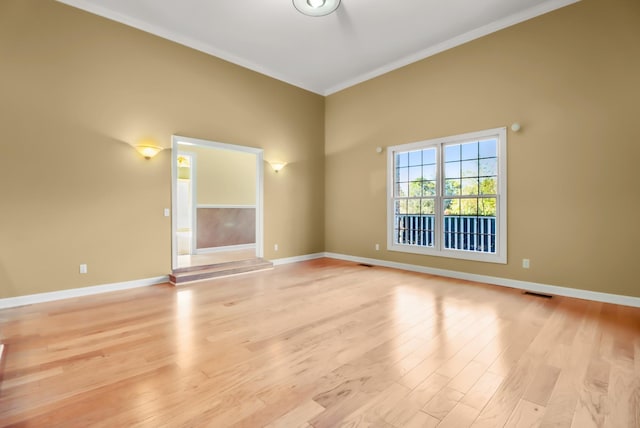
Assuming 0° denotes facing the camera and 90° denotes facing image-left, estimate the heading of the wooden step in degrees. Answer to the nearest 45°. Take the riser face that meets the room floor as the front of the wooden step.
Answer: approximately 315°

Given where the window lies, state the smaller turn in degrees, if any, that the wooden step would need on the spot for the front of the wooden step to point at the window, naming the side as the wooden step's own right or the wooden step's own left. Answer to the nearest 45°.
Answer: approximately 45° to the wooden step's own left
